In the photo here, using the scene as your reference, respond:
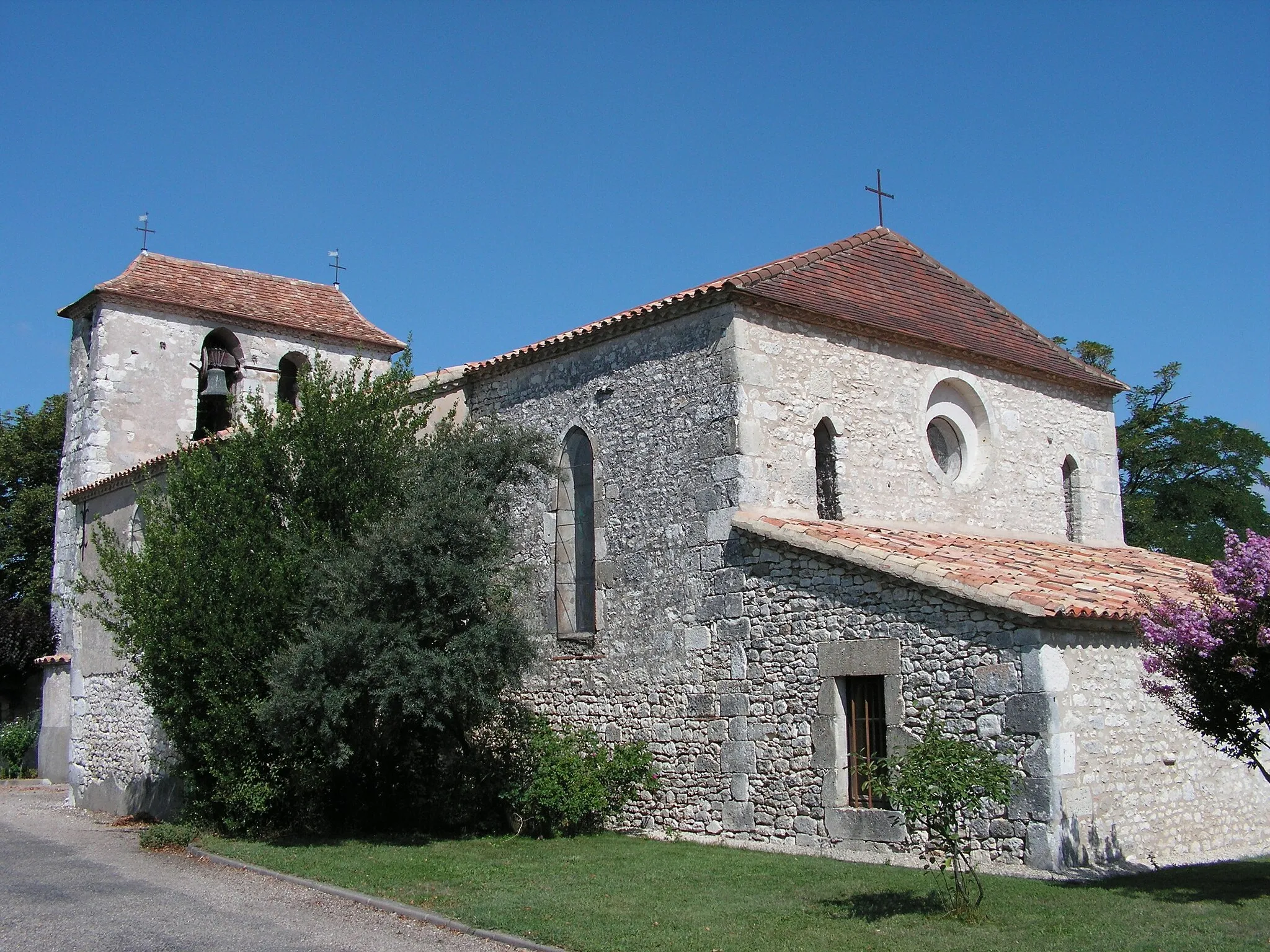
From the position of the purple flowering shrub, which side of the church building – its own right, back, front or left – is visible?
back

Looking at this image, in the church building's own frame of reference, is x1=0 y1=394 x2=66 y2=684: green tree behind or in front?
in front

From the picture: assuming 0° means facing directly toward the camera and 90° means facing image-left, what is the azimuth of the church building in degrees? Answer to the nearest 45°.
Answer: approximately 135°

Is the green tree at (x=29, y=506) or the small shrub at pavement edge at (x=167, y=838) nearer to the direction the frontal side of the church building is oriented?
the green tree

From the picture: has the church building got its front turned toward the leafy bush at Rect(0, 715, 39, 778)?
yes

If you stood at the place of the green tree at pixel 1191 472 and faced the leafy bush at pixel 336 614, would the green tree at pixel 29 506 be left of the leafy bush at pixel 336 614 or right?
right
